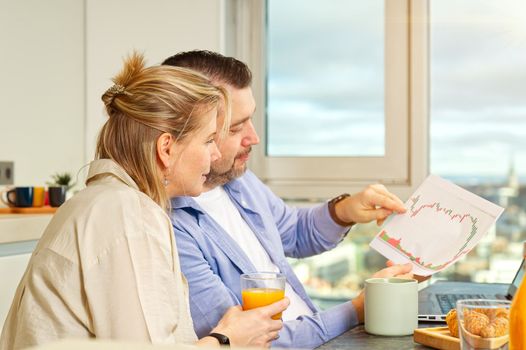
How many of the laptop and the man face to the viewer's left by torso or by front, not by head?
1

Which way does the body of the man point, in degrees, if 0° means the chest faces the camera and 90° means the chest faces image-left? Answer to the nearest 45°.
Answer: approximately 315°

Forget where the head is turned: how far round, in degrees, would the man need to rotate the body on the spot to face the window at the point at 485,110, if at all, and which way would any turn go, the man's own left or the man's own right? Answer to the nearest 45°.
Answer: approximately 90° to the man's own left

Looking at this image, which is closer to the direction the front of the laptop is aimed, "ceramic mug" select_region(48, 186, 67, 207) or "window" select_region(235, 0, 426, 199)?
the ceramic mug

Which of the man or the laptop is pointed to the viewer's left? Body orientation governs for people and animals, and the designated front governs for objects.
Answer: the laptop

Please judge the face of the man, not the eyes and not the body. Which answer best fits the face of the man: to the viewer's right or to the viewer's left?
to the viewer's right

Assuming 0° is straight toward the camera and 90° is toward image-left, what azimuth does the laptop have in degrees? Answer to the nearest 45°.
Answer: approximately 90°
